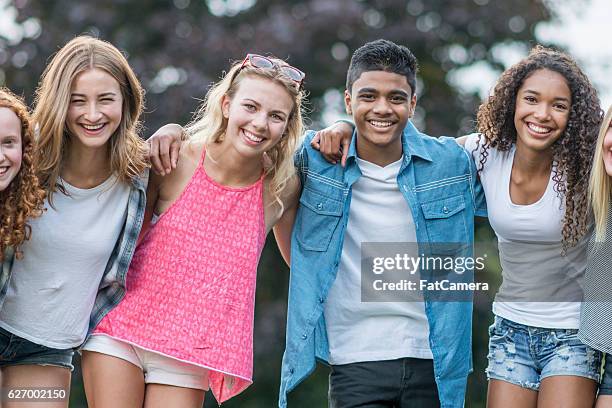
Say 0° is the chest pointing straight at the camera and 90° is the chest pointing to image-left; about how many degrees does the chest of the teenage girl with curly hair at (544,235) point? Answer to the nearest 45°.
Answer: approximately 0°

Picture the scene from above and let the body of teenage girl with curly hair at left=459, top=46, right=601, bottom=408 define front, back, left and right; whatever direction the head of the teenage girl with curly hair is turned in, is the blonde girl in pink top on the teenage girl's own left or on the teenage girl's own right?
on the teenage girl's own right

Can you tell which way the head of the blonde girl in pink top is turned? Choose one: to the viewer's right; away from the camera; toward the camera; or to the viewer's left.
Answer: toward the camera

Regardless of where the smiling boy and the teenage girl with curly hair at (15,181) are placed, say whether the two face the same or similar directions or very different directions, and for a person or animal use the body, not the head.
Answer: same or similar directions

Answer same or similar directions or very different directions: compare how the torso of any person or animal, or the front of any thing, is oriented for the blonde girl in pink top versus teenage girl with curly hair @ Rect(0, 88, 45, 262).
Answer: same or similar directions

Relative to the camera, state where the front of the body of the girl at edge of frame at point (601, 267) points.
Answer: toward the camera

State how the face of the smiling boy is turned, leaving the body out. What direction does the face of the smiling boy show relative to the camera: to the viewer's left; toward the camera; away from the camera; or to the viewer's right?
toward the camera

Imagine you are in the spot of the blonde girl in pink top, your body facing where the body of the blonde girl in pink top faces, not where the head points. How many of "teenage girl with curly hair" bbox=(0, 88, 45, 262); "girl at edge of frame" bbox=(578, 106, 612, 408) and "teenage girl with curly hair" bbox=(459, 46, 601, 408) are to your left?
2

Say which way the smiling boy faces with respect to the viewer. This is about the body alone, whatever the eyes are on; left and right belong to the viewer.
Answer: facing the viewer

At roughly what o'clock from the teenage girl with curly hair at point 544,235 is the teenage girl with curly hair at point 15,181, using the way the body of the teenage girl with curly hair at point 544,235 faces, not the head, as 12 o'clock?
the teenage girl with curly hair at point 15,181 is roughly at 2 o'clock from the teenage girl with curly hair at point 544,235.

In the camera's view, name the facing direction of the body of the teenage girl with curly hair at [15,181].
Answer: toward the camera

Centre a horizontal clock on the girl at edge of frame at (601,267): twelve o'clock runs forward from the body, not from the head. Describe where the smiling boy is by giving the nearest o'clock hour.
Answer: The smiling boy is roughly at 3 o'clock from the girl at edge of frame.
